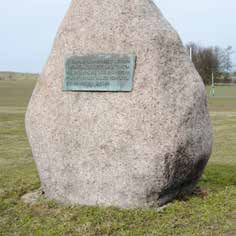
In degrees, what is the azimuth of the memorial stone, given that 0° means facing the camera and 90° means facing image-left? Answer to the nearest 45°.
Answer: approximately 0°
